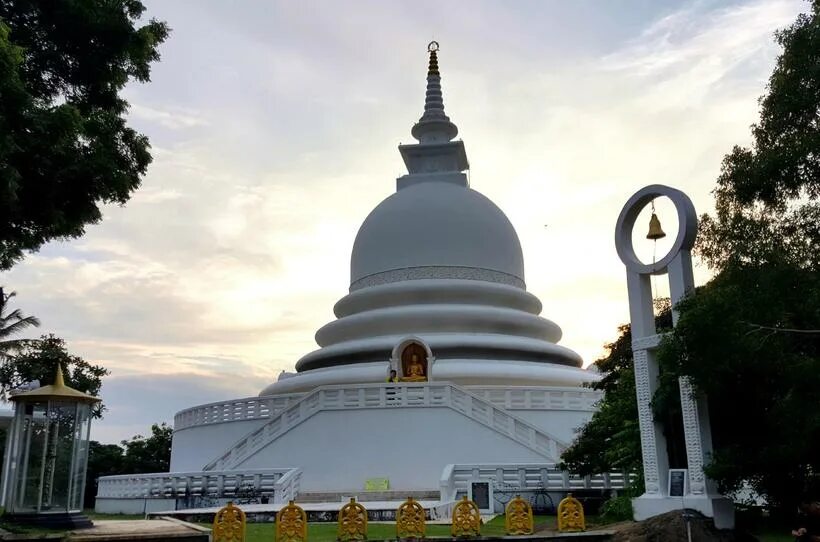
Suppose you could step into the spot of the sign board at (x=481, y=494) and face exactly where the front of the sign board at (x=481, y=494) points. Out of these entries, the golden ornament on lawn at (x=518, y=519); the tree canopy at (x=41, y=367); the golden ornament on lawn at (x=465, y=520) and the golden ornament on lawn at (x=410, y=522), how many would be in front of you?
3

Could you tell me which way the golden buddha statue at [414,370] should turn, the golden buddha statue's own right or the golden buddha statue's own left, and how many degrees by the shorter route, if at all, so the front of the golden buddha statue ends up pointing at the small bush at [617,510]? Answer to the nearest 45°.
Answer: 0° — it already faces it

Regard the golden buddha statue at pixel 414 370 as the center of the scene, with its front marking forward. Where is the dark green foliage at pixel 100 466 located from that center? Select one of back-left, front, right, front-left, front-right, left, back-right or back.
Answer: back-right

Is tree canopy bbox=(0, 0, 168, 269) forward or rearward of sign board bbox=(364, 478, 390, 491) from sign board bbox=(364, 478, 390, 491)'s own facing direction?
forward

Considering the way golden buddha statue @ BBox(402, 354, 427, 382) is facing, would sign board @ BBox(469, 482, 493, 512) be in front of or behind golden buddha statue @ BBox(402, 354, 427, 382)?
in front

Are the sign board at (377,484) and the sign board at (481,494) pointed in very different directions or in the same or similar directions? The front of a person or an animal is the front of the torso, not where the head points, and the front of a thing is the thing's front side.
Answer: same or similar directions

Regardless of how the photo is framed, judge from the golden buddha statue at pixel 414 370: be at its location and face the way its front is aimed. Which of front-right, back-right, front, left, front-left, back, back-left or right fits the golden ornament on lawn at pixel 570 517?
front

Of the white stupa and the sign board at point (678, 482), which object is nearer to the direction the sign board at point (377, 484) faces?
the sign board

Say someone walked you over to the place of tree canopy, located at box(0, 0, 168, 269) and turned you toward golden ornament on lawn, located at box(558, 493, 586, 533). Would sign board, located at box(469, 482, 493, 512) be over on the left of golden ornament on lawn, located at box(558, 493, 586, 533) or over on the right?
left

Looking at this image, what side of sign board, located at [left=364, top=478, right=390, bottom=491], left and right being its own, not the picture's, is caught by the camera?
front

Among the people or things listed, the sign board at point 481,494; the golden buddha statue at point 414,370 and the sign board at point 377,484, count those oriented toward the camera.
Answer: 3

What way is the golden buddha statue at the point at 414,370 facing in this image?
toward the camera

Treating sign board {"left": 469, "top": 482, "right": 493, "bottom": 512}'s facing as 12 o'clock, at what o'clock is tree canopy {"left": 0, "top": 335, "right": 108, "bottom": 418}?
The tree canopy is roughly at 4 o'clock from the sign board.

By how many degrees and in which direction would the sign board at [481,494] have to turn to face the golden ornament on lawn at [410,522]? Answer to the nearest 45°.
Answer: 0° — it already faces it

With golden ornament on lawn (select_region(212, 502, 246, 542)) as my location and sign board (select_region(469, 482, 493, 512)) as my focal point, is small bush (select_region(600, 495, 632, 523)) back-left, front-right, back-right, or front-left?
front-right

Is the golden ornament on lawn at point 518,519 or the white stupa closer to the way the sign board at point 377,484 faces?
the golden ornament on lawn

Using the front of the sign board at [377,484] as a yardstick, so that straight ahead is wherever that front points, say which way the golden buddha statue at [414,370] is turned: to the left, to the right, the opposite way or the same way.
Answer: the same way
